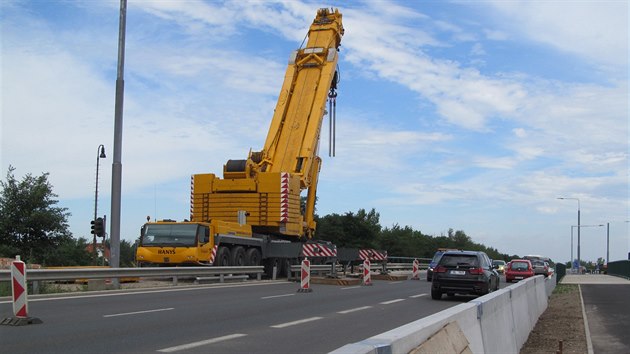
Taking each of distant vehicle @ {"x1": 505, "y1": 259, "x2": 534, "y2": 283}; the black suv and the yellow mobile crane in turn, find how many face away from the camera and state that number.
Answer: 2

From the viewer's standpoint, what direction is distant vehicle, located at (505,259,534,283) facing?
away from the camera

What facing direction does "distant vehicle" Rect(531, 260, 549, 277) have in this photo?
away from the camera

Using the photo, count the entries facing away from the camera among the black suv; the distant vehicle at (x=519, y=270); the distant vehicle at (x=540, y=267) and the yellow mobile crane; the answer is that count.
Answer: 3

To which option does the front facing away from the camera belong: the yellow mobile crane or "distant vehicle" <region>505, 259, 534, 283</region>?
the distant vehicle

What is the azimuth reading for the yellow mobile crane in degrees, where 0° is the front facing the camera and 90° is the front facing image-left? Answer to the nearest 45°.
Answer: approximately 45°

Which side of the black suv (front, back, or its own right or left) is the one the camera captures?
back

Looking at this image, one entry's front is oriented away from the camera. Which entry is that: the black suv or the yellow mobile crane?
the black suv

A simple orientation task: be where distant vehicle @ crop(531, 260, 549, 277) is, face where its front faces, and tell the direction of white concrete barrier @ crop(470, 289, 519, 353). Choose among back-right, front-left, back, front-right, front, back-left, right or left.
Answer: back

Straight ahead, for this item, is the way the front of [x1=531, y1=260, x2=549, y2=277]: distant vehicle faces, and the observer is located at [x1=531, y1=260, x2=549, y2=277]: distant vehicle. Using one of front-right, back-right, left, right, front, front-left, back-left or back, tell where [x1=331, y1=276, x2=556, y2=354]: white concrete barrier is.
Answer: back
